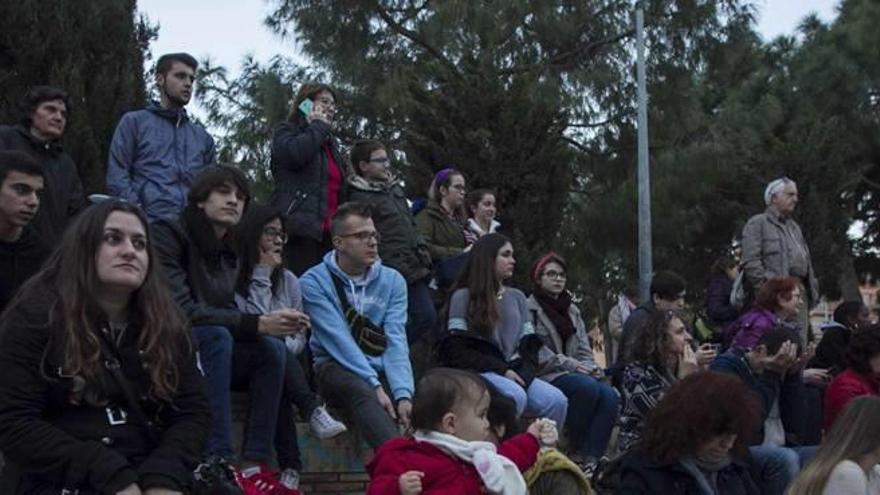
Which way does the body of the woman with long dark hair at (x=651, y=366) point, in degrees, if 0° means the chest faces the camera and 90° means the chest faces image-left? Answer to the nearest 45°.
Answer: approximately 270°

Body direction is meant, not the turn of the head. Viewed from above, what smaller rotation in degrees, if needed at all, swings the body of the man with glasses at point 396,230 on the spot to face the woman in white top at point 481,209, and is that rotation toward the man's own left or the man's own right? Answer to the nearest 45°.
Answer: approximately 90° to the man's own left

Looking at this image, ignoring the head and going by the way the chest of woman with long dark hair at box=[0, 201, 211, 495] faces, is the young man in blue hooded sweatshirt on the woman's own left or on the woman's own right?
on the woman's own left
